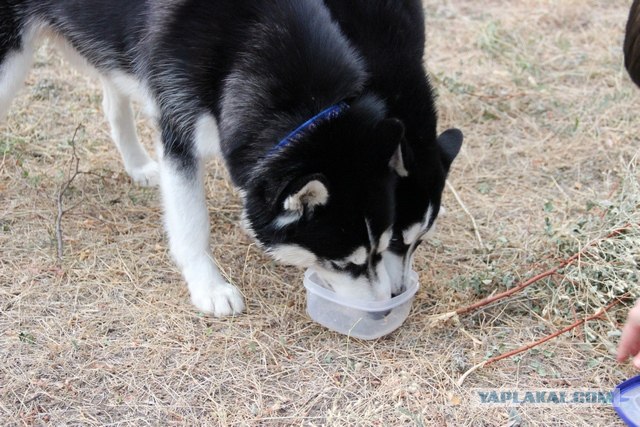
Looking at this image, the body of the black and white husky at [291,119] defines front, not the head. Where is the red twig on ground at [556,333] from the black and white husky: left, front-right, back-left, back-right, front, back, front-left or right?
front

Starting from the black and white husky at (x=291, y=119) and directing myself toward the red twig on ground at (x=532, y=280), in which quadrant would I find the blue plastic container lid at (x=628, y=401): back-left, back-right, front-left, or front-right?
front-right

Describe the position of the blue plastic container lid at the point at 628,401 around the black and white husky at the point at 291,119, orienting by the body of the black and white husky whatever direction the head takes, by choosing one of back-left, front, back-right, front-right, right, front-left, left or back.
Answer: front

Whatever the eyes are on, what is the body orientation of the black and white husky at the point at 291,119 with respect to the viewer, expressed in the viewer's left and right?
facing the viewer and to the right of the viewer

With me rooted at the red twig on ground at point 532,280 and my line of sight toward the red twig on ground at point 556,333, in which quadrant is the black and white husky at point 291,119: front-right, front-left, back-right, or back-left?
back-right
